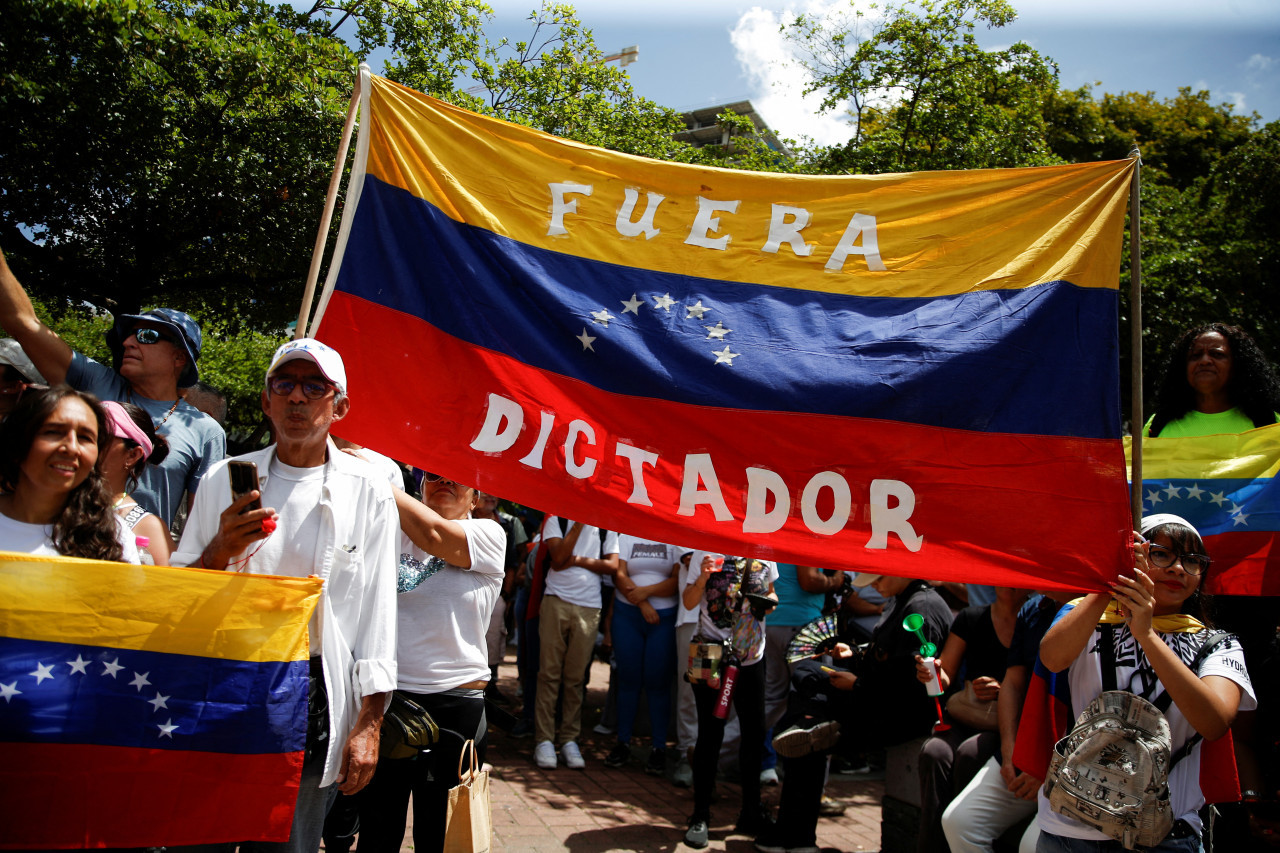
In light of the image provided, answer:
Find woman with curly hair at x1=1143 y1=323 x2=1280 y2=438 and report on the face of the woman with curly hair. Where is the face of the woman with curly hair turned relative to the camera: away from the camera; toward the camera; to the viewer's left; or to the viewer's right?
toward the camera

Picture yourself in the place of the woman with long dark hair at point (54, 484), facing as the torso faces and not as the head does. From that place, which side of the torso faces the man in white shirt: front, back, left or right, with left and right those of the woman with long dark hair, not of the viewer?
left

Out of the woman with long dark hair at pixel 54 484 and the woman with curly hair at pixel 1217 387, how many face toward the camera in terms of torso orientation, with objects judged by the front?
2

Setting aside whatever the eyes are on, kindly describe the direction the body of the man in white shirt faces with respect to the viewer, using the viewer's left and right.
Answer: facing the viewer

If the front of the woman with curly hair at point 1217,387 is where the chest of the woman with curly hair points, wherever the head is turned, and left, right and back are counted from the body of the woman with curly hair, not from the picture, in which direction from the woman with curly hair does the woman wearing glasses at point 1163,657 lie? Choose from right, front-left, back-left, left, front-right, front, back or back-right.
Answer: front

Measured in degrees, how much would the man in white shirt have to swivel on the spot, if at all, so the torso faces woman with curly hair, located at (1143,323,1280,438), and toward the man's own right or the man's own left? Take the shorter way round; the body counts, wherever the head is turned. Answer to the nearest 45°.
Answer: approximately 90° to the man's own left

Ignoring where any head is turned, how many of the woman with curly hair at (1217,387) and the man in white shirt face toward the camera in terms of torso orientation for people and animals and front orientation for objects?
2

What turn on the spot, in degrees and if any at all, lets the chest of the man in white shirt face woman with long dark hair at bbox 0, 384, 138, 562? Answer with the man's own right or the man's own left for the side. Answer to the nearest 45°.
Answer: approximately 90° to the man's own right

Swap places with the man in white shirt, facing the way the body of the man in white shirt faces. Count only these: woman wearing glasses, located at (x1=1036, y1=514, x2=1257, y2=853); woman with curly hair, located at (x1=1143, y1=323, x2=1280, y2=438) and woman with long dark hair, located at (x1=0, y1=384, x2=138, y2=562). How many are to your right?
1

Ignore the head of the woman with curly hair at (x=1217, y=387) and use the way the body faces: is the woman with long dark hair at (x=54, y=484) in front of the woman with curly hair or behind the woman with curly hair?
in front

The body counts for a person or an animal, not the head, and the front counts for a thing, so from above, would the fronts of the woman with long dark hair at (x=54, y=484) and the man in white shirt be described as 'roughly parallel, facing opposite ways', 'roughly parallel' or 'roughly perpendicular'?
roughly parallel

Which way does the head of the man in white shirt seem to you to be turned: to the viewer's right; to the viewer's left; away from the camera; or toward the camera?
toward the camera

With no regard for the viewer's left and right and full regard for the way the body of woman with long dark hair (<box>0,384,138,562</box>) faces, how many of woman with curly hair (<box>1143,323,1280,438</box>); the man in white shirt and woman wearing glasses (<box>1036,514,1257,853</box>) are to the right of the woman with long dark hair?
0

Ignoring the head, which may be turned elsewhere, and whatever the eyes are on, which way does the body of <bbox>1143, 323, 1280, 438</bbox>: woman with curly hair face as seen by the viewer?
toward the camera

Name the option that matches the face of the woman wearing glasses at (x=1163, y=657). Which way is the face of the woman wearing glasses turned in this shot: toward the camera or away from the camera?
toward the camera

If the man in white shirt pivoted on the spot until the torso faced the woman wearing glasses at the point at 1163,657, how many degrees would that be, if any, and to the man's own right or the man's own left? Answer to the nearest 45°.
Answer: approximately 90° to the man's own left
